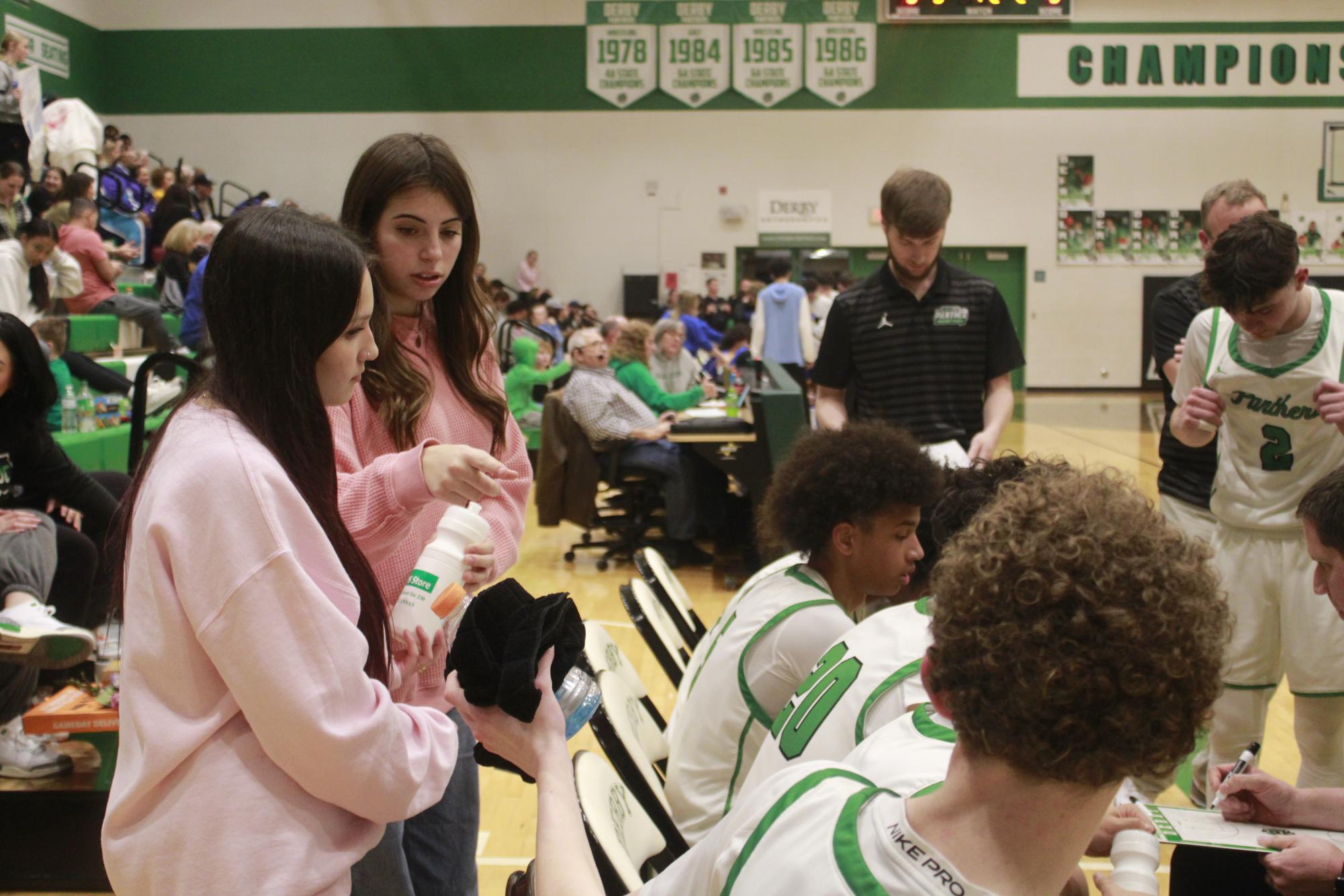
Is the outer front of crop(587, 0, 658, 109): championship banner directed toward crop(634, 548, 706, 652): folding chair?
yes

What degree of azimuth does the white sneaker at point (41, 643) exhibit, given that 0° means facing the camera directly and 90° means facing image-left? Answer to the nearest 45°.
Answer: approximately 270°

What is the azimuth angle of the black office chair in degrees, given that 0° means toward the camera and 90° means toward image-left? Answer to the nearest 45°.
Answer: approximately 270°

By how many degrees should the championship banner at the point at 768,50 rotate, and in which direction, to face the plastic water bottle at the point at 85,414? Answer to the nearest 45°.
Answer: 0° — it already faces it

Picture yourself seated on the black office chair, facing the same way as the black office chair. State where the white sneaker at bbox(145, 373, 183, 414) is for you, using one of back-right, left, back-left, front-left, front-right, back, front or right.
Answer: back

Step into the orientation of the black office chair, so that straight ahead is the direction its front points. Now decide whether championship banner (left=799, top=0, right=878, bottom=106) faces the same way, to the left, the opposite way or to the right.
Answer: to the right

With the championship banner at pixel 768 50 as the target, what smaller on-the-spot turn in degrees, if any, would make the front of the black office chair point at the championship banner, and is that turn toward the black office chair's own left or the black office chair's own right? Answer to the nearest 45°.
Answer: approximately 90° to the black office chair's own left

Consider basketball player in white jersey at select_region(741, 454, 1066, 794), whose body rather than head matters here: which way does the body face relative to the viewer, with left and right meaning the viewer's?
facing away from the viewer and to the right of the viewer

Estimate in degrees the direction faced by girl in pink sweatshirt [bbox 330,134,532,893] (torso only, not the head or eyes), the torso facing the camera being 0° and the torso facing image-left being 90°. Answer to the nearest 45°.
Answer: approximately 315°
